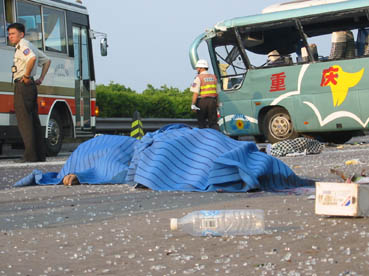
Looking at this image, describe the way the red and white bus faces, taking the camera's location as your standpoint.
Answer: facing away from the viewer and to the right of the viewer

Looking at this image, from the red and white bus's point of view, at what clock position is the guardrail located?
The guardrail is roughly at 11 o'clock from the red and white bus.

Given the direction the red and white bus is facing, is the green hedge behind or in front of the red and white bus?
in front

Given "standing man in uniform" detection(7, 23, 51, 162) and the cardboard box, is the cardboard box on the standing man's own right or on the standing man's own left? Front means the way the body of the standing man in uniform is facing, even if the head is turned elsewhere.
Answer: on the standing man's own left

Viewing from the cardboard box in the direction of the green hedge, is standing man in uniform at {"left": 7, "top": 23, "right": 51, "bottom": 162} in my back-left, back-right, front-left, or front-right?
front-left

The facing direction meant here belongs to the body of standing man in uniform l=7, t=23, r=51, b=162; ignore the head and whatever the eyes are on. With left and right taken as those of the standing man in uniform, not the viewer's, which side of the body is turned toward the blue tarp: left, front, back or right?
left
